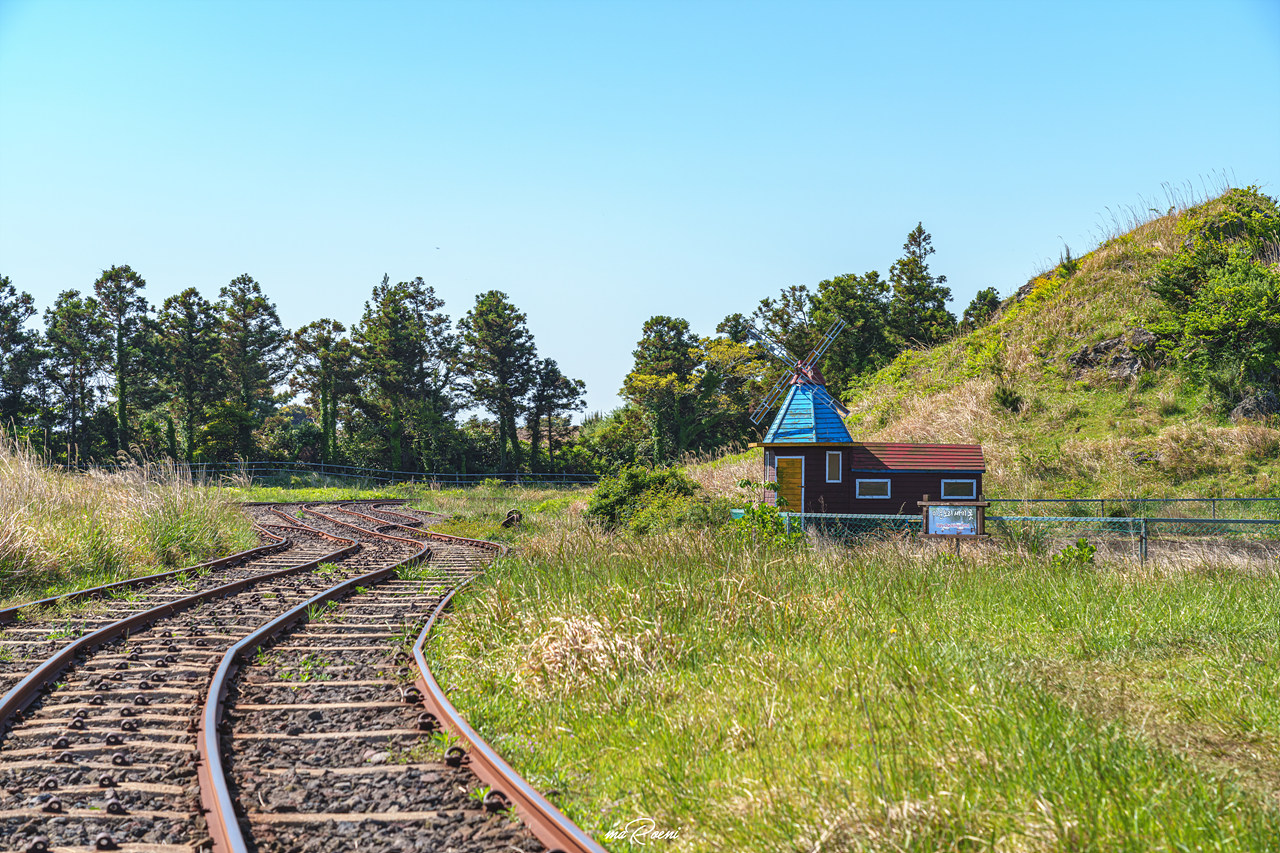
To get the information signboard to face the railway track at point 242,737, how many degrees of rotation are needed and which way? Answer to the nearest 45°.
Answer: approximately 45° to its right

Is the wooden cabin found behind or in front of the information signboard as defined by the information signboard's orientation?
behind

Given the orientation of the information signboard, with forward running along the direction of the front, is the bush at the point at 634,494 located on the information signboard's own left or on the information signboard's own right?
on the information signboard's own right

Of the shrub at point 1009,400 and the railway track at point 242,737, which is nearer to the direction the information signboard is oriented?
the railway track

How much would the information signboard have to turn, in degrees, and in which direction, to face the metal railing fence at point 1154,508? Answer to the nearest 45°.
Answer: approximately 135° to its left

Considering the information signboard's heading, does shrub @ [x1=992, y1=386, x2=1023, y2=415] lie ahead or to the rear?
to the rear

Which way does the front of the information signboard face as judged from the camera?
facing the viewer

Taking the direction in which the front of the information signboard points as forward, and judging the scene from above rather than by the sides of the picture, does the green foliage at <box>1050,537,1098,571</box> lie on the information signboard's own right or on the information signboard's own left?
on the information signboard's own left

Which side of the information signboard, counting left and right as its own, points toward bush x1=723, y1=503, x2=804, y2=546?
right

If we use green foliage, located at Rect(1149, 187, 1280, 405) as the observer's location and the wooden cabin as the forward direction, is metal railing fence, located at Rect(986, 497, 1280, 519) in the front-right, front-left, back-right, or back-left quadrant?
front-left

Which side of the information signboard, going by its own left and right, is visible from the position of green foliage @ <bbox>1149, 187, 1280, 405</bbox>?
back
